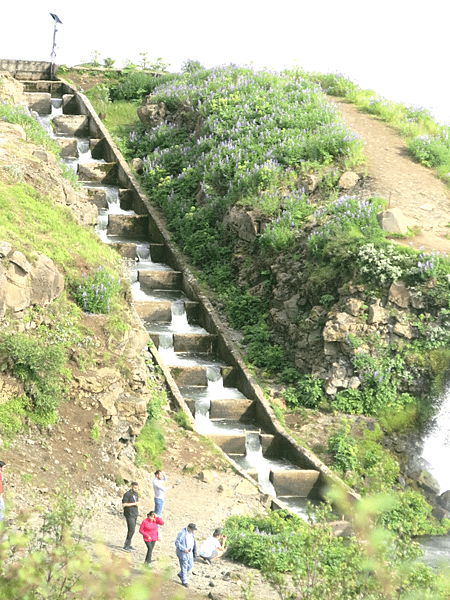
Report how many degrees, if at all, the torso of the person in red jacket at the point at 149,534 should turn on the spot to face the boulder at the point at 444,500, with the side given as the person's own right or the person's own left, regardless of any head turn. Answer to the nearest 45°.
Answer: approximately 135° to the person's own left

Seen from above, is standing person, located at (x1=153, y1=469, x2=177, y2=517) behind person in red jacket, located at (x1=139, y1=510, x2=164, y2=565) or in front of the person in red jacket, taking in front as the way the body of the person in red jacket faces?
behind

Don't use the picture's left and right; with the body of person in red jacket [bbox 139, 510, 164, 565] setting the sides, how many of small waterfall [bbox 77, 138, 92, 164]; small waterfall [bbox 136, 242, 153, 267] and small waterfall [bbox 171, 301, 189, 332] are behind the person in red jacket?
3

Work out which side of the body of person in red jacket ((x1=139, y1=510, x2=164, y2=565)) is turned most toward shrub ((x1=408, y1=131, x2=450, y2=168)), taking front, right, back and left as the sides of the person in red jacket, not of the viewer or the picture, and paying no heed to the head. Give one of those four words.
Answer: back

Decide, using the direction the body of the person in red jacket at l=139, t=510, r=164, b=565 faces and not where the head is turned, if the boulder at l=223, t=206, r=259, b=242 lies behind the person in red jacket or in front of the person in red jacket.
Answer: behind

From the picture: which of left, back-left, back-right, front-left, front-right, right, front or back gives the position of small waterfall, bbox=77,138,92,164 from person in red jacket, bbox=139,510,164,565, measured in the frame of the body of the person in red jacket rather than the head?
back

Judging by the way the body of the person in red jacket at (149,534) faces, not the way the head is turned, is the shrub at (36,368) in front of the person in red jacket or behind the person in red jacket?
behind

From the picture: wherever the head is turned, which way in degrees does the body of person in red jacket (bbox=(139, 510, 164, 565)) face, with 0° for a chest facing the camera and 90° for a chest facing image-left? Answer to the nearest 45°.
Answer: approximately 0°

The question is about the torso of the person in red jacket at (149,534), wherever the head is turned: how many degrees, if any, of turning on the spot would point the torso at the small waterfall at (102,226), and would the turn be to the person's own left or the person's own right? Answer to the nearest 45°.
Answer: approximately 180°

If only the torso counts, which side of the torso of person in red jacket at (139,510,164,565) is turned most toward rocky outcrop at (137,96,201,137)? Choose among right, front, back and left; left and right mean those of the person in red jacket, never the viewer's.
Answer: back

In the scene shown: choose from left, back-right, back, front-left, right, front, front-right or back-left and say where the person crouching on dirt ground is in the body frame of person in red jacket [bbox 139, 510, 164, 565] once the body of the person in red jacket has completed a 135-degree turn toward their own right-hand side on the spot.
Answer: right

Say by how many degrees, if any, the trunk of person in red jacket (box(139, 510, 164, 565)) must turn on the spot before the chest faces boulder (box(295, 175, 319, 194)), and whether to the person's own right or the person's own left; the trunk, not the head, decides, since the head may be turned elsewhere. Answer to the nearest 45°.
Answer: approximately 180°

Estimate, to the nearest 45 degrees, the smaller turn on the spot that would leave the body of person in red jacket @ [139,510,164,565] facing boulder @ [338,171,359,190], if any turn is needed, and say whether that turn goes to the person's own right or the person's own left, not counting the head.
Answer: approximately 180°

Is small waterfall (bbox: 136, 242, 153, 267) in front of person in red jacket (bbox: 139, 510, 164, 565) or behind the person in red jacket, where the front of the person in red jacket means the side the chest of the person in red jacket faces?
behind

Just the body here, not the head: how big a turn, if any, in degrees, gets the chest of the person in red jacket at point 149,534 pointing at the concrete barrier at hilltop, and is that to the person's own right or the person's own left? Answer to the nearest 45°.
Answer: approximately 180°

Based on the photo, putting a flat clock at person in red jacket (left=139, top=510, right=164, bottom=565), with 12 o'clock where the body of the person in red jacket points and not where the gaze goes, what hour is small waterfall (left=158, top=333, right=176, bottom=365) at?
The small waterfall is roughly at 6 o'clock from the person in red jacket.
